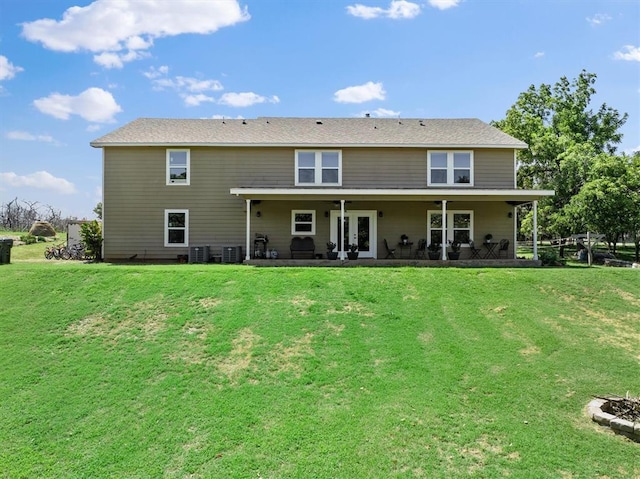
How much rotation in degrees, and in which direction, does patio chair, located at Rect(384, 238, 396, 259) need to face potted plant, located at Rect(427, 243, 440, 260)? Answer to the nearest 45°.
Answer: approximately 45° to its right

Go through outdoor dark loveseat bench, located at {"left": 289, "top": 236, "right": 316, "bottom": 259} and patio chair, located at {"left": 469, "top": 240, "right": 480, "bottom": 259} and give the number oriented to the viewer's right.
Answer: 1

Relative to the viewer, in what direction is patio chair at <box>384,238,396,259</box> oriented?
to the viewer's right

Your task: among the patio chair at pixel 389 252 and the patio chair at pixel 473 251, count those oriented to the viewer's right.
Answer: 2

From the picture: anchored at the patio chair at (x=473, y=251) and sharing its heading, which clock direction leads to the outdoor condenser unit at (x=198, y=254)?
The outdoor condenser unit is roughly at 5 o'clock from the patio chair.

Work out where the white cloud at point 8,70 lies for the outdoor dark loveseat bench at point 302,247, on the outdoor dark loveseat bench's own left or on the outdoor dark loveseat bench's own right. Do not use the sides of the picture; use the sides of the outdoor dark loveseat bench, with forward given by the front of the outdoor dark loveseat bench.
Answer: on the outdoor dark loveseat bench's own right

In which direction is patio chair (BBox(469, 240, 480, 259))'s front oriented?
to the viewer's right

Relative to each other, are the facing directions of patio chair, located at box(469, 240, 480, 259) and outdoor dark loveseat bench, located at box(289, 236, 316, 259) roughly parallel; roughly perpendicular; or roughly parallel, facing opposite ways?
roughly perpendicular

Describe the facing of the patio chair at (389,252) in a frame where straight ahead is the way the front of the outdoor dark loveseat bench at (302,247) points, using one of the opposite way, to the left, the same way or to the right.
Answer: to the left

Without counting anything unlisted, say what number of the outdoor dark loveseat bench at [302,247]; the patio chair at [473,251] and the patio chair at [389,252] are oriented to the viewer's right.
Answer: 2
